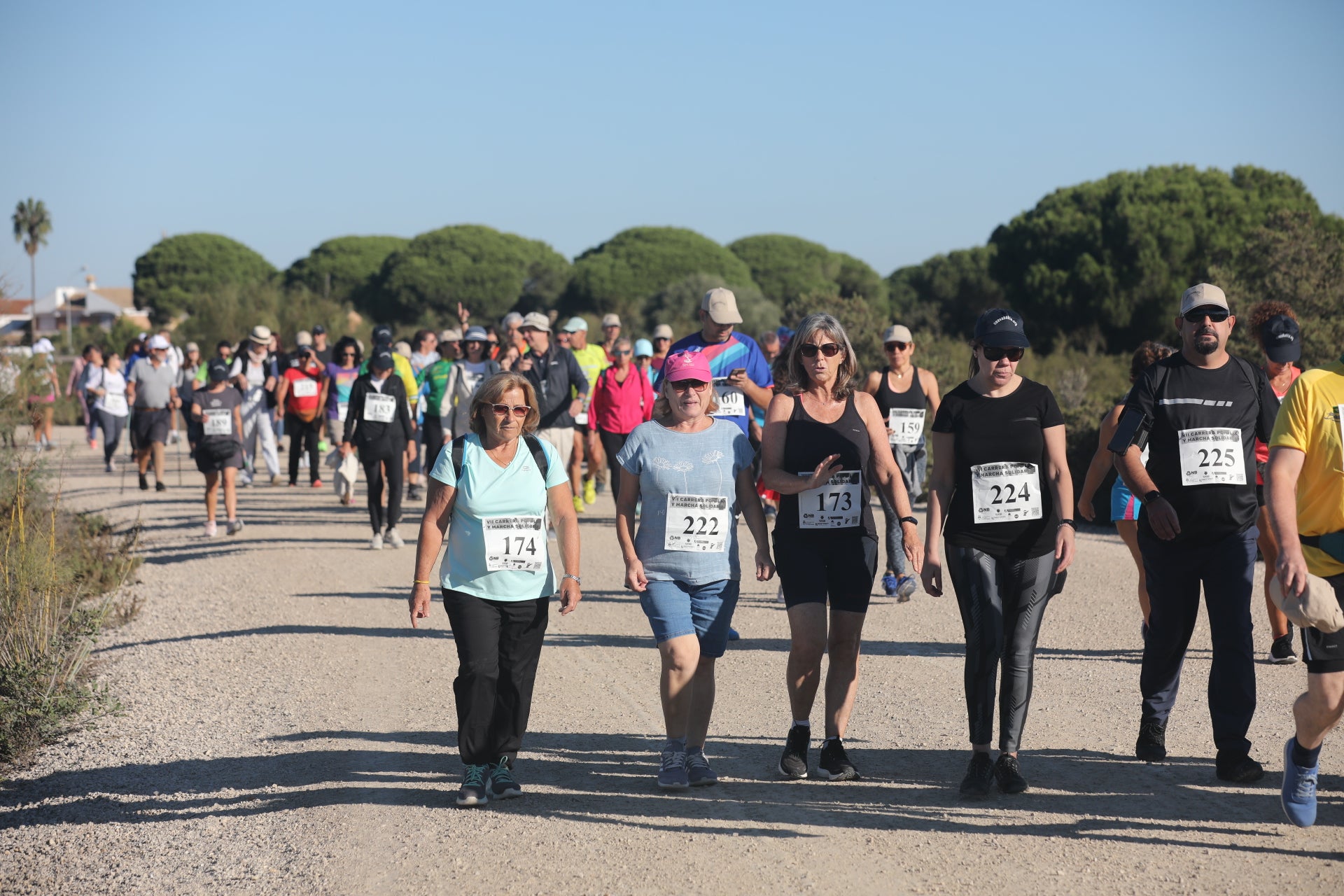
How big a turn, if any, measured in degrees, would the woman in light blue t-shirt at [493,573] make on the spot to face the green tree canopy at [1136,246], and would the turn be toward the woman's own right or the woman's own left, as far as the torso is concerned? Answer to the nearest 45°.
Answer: approximately 135° to the woman's own left

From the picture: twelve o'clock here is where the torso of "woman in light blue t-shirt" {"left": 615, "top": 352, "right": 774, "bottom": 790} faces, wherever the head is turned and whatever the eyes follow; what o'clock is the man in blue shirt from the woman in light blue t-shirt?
The man in blue shirt is roughly at 6 o'clock from the woman in light blue t-shirt.

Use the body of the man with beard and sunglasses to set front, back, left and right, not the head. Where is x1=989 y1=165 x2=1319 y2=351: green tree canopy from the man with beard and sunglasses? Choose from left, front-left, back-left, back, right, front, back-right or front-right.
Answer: back

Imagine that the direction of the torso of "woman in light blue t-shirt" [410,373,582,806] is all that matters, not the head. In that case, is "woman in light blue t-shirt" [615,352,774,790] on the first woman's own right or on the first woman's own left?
on the first woman's own left

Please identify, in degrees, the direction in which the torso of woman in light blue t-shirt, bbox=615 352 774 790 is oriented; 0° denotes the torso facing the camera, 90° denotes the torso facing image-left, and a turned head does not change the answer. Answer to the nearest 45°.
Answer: approximately 0°

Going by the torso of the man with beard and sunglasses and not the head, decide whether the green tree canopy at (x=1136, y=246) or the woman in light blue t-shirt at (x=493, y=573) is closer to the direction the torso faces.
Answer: the woman in light blue t-shirt

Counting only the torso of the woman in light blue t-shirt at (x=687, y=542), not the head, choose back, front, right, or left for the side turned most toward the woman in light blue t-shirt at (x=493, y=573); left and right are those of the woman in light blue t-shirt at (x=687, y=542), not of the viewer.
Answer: right
